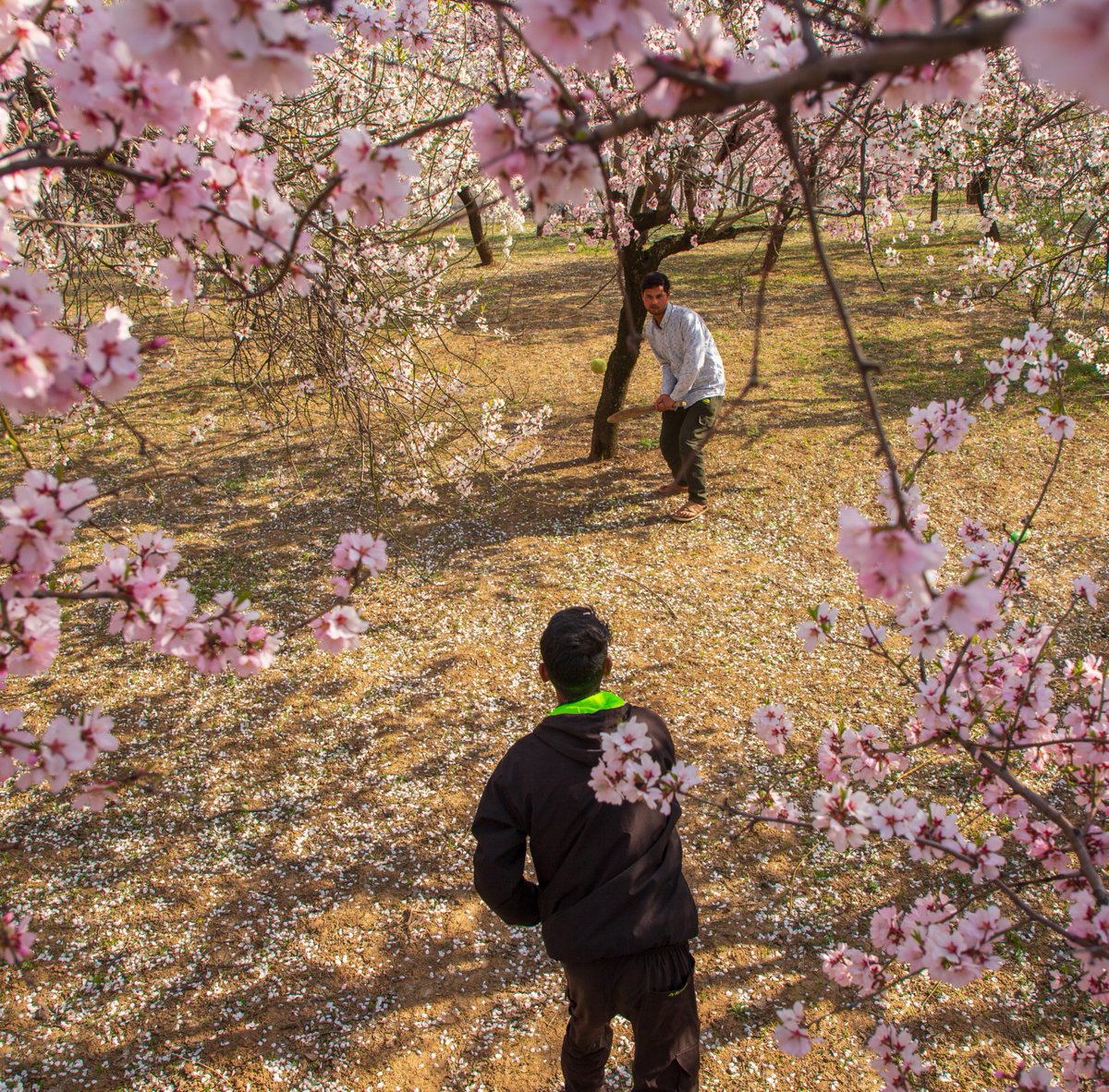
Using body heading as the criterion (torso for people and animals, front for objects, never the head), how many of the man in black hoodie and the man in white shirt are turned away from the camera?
1

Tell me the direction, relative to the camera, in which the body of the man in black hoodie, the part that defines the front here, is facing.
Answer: away from the camera

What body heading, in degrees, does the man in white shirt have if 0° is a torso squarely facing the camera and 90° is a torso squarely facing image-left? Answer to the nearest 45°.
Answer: approximately 45°

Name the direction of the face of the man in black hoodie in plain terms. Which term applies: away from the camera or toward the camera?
away from the camera

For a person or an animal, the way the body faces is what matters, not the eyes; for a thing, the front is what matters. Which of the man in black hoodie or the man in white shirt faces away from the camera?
the man in black hoodie
